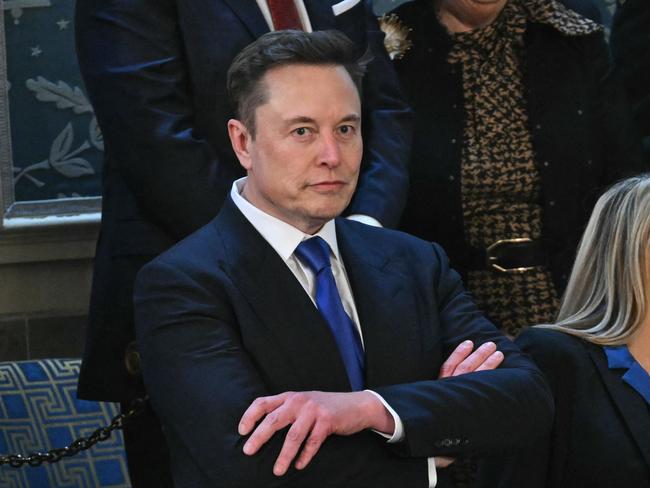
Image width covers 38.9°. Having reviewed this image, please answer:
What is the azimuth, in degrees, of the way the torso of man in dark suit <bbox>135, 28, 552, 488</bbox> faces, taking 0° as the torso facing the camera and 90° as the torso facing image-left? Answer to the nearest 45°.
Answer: approximately 315°

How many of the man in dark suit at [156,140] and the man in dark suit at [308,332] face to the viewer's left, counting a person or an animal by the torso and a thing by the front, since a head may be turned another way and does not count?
0

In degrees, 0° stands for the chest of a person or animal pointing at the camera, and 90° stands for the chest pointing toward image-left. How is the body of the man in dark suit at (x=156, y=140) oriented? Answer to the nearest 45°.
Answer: approximately 315°
